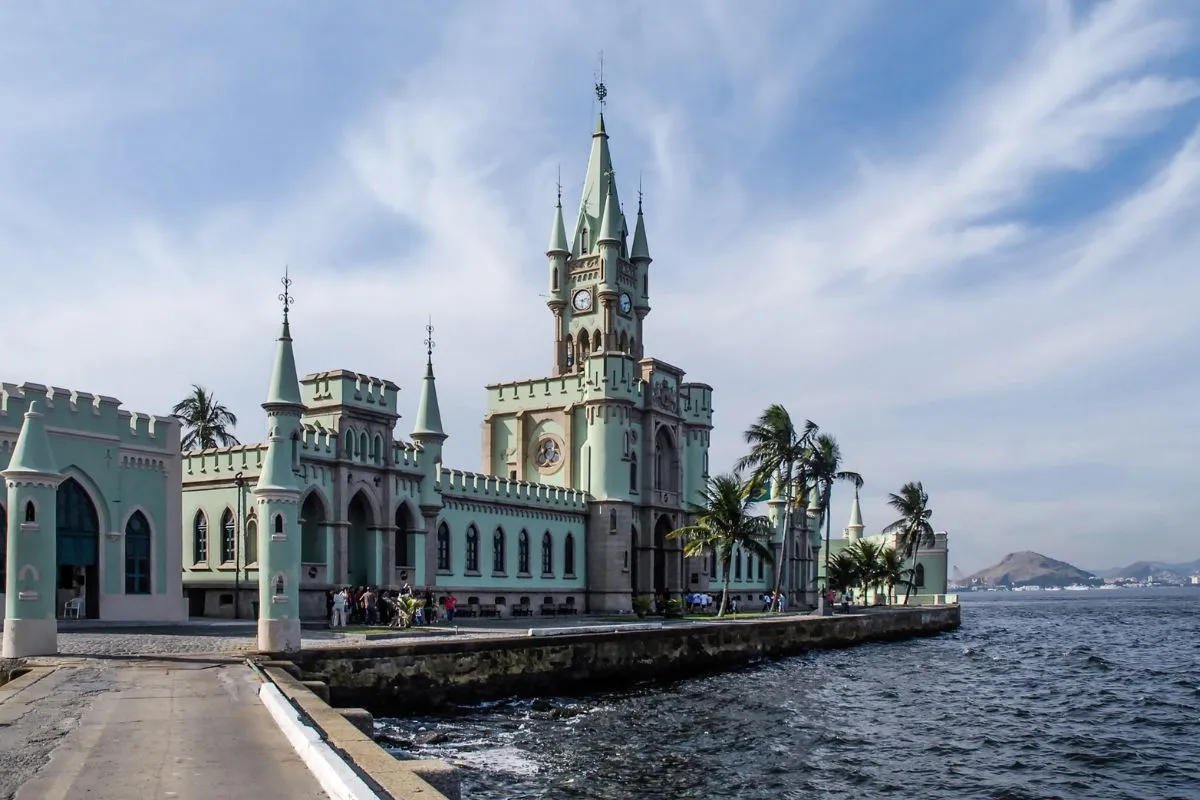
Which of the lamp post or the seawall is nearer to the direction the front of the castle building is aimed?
the seawall

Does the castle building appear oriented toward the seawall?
yes

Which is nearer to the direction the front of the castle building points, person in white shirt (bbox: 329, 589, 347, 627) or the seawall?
the seawall

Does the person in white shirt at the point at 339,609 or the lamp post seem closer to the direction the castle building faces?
the person in white shirt
